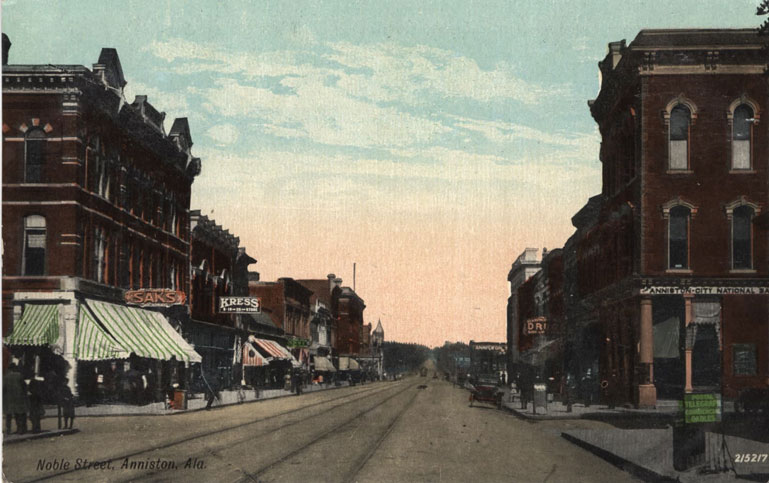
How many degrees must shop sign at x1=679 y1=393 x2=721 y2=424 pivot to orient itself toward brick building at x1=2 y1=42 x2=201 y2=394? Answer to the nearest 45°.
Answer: approximately 135° to its right

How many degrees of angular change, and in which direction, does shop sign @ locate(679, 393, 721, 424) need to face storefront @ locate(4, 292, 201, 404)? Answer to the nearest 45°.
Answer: approximately 135° to its right

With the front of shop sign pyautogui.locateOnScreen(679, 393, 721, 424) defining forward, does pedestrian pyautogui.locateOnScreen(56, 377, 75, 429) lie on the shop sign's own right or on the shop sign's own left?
on the shop sign's own right

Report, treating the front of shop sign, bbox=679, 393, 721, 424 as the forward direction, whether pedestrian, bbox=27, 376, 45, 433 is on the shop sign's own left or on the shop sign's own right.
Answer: on the shop sign's own right

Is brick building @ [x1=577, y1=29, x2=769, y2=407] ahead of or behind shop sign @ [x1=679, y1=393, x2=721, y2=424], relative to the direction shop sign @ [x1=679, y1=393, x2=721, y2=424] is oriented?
behind

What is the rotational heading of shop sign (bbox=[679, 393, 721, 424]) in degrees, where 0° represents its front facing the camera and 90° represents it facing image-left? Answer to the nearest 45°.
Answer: approximately 0°
